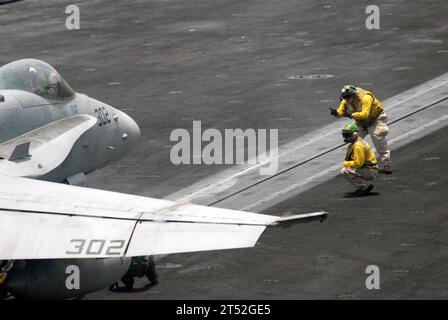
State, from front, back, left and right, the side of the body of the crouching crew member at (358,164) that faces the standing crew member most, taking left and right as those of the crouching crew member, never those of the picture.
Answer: right

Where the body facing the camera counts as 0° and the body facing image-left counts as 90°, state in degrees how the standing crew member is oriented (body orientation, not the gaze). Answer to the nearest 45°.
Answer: approximately 45°

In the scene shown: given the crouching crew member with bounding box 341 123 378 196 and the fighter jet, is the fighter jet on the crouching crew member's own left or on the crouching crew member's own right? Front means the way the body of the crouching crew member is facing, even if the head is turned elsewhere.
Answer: on the crouching crew member's own left

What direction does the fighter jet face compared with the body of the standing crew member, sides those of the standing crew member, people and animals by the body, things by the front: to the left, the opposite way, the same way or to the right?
the opposite way

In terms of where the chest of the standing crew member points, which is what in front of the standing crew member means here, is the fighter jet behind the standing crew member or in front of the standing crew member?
in front

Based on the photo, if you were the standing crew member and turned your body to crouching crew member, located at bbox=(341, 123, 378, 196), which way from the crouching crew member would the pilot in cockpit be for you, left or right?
right

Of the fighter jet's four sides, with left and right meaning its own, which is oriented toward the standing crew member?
front

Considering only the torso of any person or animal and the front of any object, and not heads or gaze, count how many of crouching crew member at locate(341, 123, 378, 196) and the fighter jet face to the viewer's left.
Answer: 1

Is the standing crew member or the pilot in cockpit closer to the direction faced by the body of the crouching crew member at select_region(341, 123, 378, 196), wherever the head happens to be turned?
the pilot in cockpit

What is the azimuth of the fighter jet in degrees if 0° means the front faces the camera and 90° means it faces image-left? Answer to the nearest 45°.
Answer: approximately 225°

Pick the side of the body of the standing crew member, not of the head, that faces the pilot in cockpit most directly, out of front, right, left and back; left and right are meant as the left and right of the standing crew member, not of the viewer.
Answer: front

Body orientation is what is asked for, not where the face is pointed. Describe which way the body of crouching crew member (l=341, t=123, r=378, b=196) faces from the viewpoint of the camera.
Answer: to the viewer's left
